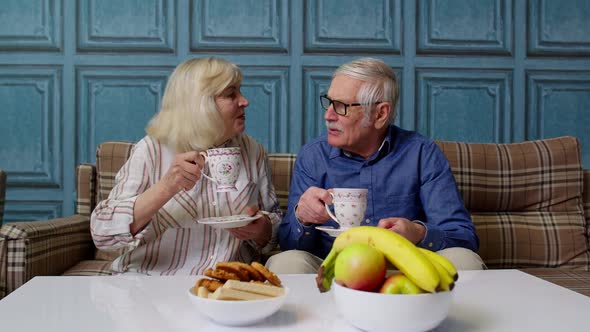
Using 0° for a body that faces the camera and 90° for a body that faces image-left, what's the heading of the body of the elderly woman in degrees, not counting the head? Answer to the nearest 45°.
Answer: approximately 315°

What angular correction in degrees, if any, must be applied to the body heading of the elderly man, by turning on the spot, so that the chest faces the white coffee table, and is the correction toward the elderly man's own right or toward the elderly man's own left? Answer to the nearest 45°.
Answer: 0° — they already face it

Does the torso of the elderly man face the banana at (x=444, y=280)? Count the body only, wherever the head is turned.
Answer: yes

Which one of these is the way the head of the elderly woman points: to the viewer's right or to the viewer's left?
to the viewer's right

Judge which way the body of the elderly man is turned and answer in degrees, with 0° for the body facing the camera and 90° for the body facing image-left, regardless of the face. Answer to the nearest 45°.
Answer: approximately 0°

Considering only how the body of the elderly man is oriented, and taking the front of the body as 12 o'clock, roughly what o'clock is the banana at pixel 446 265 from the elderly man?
The banana is roughly at 12 o'clock from the elderly man.

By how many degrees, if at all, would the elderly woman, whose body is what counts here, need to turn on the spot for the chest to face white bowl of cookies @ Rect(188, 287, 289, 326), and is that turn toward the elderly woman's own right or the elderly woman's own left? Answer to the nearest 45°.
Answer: approximately 45° to the elderly woman's own right
